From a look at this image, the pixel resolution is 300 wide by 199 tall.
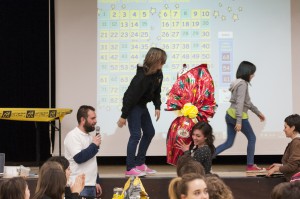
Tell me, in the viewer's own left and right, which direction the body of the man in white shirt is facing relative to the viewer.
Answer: facing to the right of the viewer

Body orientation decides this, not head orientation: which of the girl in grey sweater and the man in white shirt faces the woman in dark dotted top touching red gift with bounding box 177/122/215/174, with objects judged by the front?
the man in white shirt

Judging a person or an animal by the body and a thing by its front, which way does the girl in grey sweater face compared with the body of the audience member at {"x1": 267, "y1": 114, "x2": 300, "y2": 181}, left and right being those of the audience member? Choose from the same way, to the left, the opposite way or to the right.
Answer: the opposite way

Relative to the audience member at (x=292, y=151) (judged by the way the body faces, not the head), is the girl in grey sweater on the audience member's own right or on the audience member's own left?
on the audience member's own right

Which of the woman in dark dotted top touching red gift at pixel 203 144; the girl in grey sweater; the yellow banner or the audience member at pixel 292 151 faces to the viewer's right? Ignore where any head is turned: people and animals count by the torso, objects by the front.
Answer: the girl in grey sweater

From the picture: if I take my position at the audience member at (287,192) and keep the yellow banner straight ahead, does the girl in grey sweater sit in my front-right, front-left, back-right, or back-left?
front-right

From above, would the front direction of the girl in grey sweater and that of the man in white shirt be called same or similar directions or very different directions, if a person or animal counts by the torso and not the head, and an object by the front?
same or similar directions

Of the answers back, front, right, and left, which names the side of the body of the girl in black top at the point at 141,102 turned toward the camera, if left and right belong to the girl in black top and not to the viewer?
right

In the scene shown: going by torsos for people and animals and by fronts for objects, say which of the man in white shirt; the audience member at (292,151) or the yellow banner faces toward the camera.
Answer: the yellow banner

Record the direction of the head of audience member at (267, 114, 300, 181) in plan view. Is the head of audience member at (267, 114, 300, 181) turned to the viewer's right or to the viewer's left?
to the viewer's left

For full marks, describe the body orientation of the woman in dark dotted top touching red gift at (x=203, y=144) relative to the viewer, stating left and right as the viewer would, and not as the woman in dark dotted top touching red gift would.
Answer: facing the viewer and to the left of the viewer

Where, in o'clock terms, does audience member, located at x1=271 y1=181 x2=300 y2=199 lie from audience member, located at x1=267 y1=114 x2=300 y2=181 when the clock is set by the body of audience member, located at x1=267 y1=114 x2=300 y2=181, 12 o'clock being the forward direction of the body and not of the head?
audience member, located at x1=271 y1=181 x2=300 y2=199 is roughly at 9 o'clock from audience member, located at x1=267 y1=114 x2=300 y2=181.

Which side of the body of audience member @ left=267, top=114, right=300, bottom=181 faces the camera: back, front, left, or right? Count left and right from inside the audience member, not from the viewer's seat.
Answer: left

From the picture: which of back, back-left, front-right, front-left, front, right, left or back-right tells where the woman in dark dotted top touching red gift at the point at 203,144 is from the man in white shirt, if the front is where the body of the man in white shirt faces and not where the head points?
front

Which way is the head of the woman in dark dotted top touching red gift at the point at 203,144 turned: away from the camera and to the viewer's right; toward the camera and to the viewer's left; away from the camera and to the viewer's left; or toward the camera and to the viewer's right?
toward the camera and to the viewer's left

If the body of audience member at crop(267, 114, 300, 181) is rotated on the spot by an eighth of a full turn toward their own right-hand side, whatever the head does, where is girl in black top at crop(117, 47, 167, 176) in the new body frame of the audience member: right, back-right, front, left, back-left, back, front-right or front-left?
front-left

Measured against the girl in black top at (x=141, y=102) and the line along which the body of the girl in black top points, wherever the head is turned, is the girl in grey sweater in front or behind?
in front

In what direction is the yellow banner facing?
toward the camera

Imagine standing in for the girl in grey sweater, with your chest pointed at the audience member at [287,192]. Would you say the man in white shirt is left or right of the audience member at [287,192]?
right
